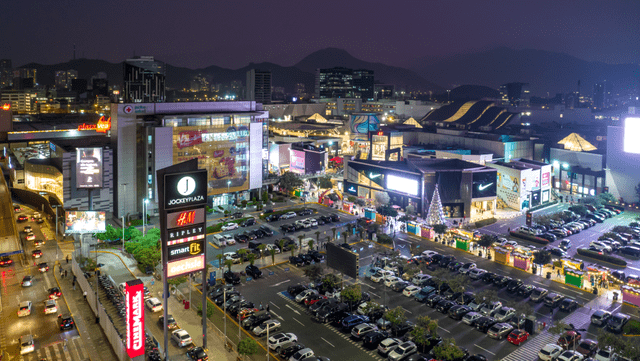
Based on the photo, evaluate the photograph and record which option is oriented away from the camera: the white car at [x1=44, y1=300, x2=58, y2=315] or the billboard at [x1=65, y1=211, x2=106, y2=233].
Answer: the white car

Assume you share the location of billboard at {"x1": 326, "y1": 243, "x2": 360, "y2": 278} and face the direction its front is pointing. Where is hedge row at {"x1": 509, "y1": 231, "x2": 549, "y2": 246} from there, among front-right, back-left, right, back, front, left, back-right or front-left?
back

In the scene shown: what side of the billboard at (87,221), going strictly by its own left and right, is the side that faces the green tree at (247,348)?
front

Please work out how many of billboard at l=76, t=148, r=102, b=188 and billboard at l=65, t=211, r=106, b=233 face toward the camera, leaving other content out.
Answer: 2

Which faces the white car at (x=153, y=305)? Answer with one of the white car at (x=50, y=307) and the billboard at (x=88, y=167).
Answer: the billboard

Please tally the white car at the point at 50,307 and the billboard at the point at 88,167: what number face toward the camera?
1

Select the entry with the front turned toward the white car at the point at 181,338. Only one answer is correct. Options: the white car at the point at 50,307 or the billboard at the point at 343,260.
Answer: the billboard

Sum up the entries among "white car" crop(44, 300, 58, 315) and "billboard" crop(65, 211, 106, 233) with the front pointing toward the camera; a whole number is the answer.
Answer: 1

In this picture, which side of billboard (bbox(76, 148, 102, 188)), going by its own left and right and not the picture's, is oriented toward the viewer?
front

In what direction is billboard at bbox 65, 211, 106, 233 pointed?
toward the camera

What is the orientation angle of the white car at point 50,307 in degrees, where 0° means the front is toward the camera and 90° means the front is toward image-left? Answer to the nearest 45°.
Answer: approximately 180°

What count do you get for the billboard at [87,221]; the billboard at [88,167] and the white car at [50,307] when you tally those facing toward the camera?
2
